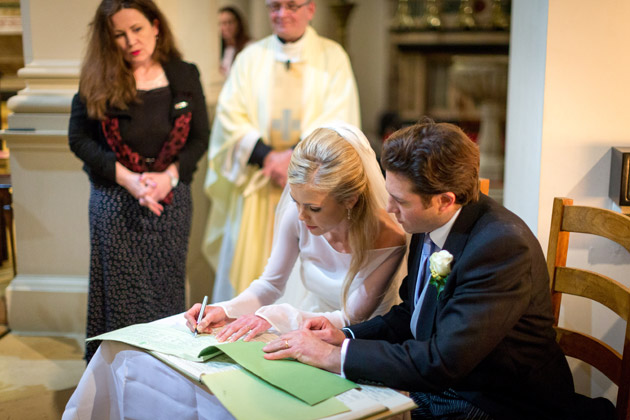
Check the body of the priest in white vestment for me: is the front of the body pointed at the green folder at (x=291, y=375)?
yes

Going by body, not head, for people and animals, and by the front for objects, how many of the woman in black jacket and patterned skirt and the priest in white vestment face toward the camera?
2

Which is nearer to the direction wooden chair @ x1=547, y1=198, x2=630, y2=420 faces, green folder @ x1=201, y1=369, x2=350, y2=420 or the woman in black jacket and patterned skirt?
the green folder

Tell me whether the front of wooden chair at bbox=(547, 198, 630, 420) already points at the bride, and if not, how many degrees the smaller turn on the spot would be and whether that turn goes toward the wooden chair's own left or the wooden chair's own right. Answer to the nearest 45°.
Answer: approximately 45° to the wooden chair's own right

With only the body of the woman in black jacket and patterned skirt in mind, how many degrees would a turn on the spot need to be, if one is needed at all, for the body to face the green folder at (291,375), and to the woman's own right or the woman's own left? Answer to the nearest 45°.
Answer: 0° — they already face it

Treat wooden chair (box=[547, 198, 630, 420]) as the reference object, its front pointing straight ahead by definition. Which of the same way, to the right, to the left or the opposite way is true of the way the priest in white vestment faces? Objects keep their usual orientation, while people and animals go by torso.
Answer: to the left

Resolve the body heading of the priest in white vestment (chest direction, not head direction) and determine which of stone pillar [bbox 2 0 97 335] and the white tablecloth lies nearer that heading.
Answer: the white tablecloth
